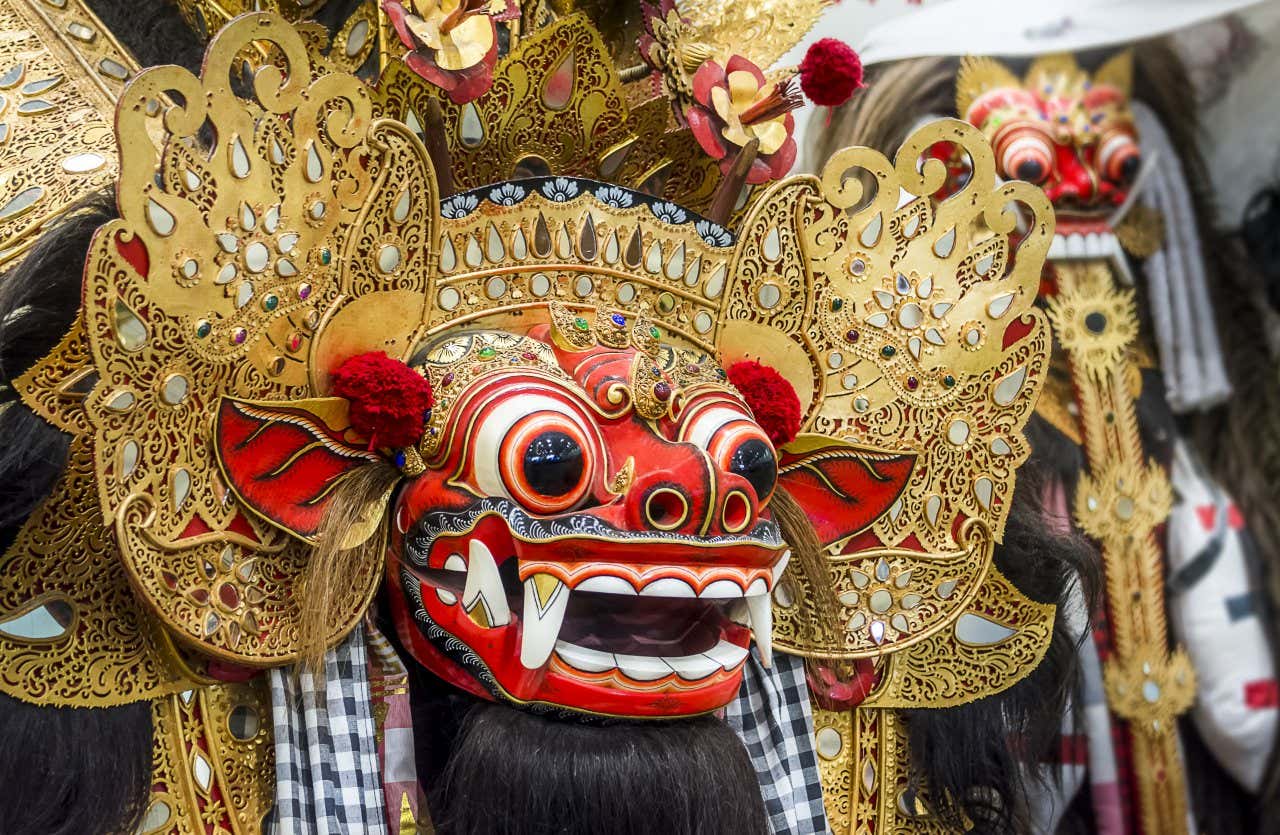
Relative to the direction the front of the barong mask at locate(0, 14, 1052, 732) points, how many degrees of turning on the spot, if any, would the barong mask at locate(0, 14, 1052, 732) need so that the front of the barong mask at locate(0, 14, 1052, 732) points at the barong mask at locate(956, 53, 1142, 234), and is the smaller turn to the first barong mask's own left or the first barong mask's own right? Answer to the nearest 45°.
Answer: approximately 90° to the first barong mask's own left
